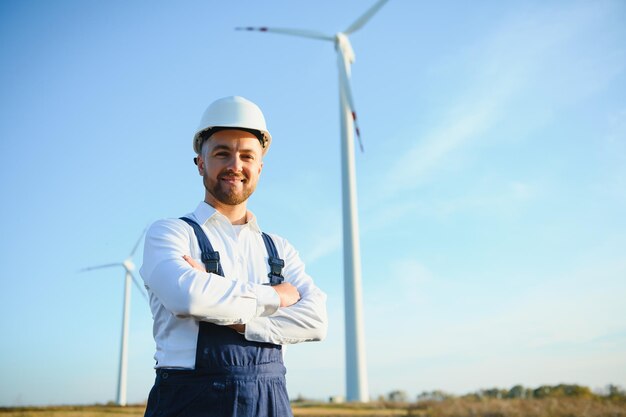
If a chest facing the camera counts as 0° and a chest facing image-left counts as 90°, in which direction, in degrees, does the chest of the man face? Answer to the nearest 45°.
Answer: approximately 315°
